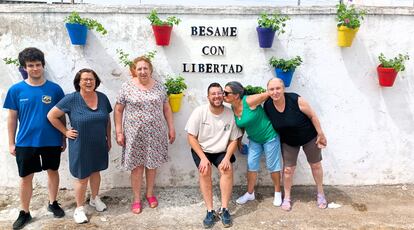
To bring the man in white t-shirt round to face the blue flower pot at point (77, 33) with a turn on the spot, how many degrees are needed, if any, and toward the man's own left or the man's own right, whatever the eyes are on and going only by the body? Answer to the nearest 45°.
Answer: approximately 90° to the man's own right

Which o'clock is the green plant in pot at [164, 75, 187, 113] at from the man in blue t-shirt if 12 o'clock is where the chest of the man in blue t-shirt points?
The green plant in pot is roughly at 9 o'clock from the man in blue t-shirt.

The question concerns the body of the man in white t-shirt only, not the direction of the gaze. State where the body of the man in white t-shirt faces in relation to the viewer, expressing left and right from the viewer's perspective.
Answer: facing the viewer

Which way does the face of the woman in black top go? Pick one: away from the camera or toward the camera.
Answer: toward the camera

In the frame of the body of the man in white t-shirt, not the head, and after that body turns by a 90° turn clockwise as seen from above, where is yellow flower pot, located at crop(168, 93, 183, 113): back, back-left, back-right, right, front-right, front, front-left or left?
front-right

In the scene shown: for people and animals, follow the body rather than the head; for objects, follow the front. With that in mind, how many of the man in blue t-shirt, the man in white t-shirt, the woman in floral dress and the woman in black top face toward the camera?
4

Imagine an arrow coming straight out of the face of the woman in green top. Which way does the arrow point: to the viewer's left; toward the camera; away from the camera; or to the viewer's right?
to the viewer's left

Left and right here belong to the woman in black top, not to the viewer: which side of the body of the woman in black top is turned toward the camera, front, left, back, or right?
front

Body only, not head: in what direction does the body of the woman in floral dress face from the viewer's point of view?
toward the camera

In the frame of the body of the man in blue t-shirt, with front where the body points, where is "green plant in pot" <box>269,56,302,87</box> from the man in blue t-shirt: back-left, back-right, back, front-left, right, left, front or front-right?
left

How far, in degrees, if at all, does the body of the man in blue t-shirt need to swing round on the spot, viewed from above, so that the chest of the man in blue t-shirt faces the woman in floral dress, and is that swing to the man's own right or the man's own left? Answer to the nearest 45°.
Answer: approximately 90° to the man's own left

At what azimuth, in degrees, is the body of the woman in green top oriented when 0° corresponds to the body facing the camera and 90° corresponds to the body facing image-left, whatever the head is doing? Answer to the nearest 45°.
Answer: approximately 45°

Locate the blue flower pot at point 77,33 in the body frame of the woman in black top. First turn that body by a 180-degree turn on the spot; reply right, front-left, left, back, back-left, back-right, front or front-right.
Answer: left
